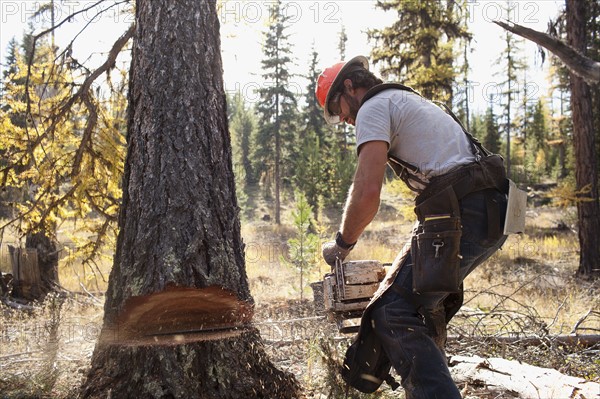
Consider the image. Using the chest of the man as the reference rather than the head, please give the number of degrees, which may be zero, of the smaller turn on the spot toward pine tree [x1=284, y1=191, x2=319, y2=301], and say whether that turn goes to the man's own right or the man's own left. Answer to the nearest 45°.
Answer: approximately 90° to the man's own right

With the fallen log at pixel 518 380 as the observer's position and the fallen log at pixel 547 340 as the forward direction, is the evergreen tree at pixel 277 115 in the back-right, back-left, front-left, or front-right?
front-left

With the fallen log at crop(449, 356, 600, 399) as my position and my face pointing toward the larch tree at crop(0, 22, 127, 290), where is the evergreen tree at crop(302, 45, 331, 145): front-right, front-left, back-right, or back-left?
front-right

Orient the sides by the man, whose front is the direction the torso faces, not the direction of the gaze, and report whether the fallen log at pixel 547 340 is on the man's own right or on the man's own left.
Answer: on the man's own right

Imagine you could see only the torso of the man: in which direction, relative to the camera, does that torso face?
to the viewer's left

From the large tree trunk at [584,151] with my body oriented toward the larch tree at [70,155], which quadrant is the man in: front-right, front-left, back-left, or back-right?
front-left

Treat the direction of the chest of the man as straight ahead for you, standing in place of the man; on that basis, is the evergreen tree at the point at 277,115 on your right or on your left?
on your right

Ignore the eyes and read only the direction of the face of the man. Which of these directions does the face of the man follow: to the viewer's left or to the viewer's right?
to the viewer's left

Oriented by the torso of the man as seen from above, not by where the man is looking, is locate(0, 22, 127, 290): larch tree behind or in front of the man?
in front

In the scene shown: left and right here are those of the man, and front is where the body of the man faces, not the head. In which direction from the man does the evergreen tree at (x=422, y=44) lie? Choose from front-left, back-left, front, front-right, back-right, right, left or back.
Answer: right
